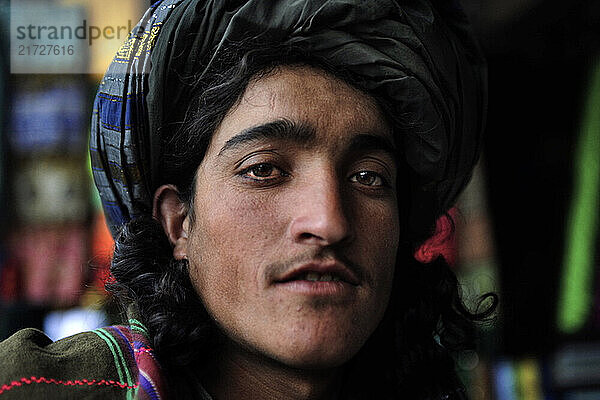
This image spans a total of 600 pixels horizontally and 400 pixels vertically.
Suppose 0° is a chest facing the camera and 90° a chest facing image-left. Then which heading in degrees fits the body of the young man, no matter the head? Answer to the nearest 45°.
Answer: approximately 315°
